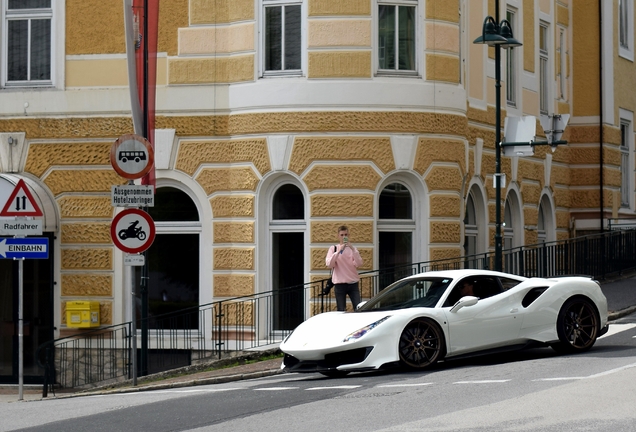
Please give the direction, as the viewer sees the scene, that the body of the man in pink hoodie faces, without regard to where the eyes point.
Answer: toward the camera

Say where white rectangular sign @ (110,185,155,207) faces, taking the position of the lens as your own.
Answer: facing the viewer

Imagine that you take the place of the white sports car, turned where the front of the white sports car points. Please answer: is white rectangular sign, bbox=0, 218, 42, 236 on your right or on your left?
on your right

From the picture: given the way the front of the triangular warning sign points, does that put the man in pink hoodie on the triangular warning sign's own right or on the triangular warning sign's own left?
on the triangular warning sign's own left

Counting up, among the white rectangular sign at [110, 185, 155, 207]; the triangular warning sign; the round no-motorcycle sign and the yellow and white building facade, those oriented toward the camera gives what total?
4

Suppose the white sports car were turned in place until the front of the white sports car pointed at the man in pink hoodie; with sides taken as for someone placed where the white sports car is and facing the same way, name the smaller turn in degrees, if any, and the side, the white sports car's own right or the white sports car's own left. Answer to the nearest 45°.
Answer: approximately 90° to the white sports car's own right

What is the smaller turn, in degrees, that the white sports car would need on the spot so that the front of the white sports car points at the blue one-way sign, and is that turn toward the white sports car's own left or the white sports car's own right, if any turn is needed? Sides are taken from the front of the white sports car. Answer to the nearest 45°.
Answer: approximately 45° to the white sports car's own right

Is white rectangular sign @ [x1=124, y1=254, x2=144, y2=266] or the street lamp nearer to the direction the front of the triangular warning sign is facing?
the white rectangular sign

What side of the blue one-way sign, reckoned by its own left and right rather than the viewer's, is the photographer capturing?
front

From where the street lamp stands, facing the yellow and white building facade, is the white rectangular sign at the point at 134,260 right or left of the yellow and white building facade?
left

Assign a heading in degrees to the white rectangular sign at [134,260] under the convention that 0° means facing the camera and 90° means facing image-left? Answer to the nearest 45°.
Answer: approximately 0°

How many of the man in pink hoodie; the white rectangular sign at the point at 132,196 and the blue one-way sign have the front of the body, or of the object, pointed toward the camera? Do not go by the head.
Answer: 3

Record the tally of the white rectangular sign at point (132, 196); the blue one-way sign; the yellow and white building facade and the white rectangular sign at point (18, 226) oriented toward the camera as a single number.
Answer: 4

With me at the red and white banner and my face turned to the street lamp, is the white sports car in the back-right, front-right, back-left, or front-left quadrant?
front-right

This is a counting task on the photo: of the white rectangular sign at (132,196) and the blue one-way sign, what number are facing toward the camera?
2
